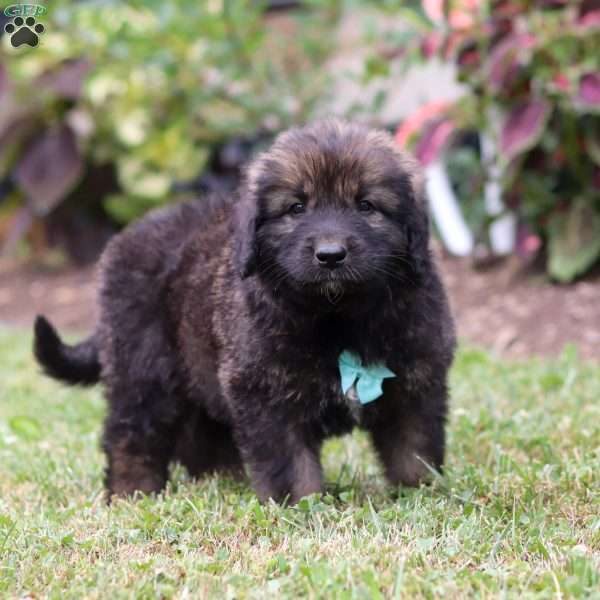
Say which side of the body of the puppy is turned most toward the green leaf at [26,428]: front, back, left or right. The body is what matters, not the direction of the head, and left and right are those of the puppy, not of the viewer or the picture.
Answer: back
